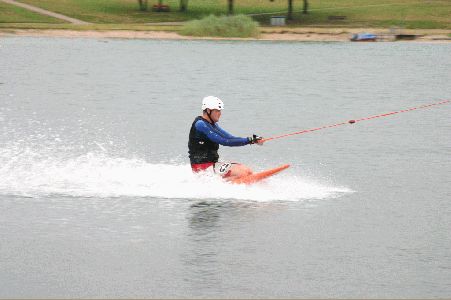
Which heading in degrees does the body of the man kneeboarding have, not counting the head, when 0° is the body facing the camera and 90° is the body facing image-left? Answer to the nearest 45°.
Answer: approximately 270°

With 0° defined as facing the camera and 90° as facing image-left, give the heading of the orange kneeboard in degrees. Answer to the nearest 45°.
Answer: approximately 270°
